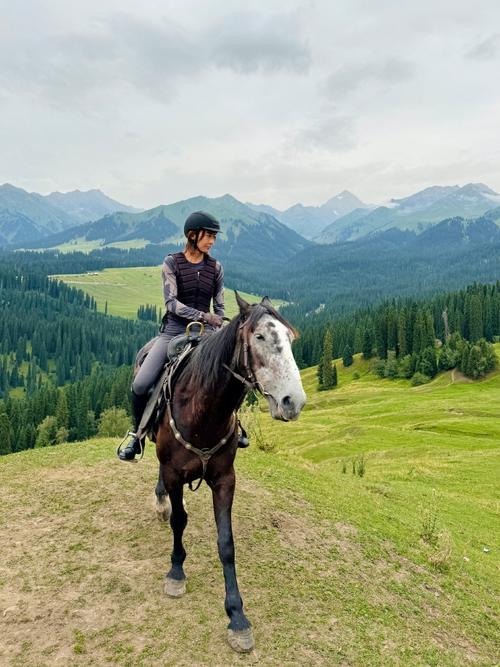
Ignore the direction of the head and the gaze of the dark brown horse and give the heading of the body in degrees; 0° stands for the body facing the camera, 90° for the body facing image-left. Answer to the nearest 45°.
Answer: approximately 315°

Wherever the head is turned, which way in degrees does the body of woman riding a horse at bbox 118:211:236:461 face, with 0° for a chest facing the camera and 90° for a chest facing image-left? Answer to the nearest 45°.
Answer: approximately 315°
